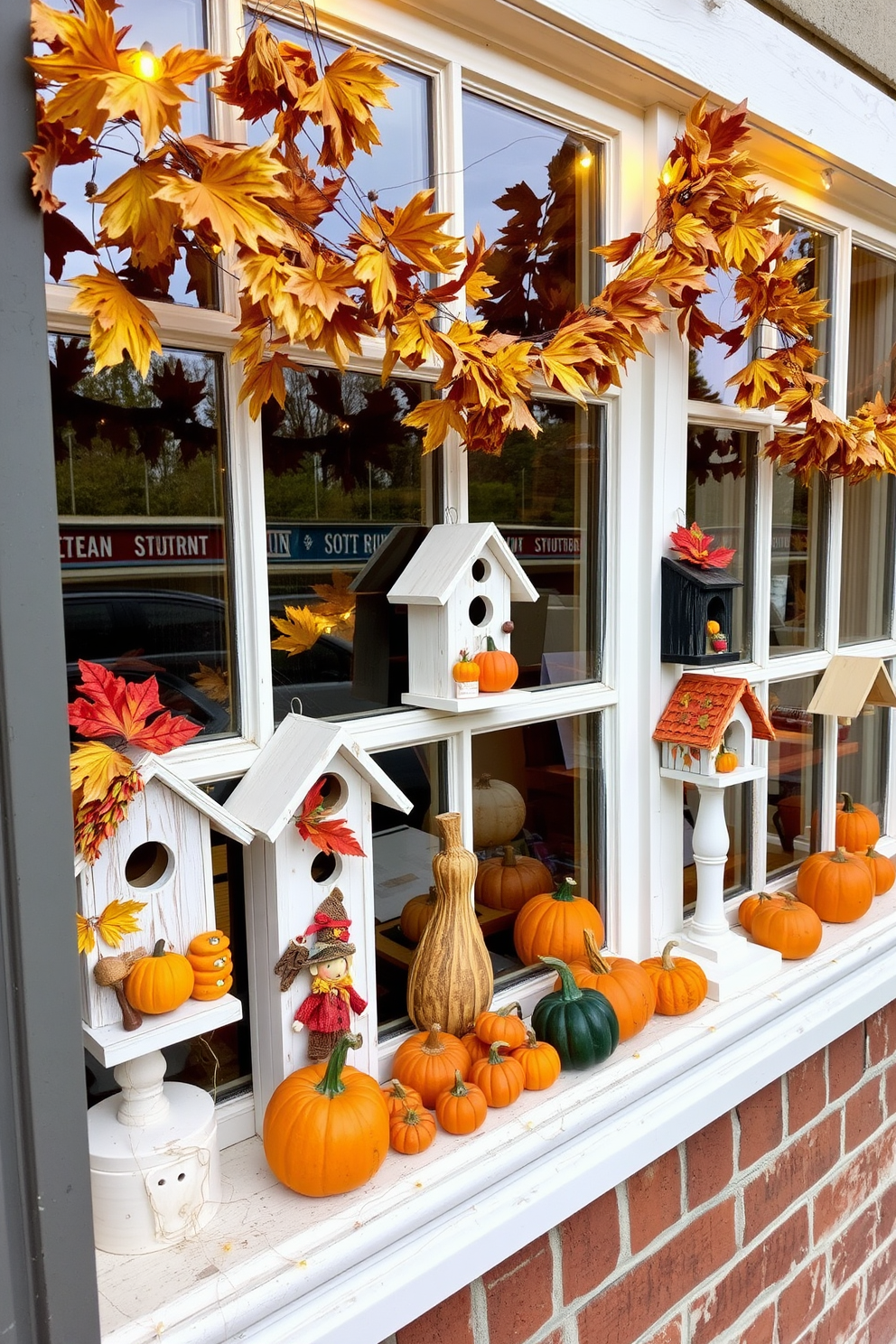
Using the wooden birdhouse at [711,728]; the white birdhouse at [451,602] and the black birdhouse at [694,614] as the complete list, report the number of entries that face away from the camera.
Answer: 0

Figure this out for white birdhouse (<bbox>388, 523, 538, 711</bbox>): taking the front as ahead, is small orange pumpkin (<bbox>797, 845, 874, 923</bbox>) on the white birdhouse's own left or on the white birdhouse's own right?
on the white birdhouse's own left

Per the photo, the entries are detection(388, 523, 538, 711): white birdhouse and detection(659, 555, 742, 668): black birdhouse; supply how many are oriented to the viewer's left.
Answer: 0

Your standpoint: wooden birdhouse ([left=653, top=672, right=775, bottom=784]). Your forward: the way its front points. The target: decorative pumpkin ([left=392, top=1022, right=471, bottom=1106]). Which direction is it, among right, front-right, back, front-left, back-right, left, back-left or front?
right

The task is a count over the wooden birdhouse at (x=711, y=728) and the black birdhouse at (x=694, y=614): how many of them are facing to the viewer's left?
0

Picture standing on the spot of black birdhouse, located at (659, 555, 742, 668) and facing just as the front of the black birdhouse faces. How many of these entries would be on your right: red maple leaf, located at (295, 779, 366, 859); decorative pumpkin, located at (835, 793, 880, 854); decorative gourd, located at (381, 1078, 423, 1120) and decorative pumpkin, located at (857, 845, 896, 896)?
2

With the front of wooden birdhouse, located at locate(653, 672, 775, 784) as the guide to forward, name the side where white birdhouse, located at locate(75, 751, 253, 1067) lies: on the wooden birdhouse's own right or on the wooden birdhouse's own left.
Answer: on the wooden birdhouse's own right

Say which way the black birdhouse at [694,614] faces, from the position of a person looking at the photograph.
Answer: facing the viewer and to the right of the viewer
